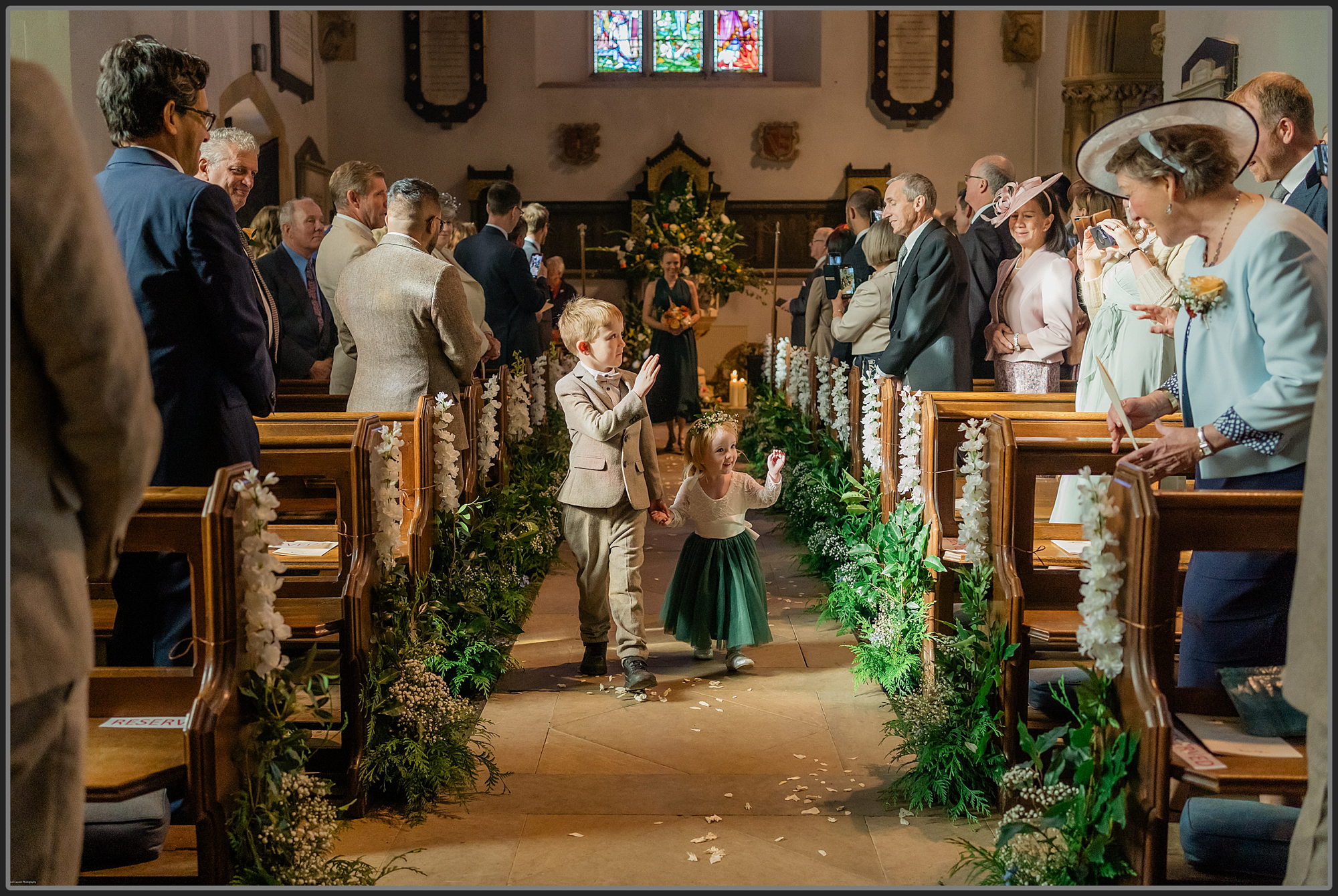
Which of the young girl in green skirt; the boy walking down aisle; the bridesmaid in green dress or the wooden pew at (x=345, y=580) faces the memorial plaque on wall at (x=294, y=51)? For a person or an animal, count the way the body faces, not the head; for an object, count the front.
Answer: the wooden pew

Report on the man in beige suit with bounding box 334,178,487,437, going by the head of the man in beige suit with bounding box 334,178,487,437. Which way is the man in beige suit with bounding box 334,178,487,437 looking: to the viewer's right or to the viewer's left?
to the viewer's right

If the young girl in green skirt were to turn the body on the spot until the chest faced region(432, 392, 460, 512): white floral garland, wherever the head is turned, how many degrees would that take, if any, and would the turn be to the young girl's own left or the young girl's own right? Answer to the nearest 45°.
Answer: approximately 90° to the young girl's own right

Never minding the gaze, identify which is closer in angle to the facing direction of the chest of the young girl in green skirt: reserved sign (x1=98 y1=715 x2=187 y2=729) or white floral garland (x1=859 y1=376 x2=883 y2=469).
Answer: the reserved sign

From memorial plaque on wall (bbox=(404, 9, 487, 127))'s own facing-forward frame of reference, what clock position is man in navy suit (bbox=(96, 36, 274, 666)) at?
The man in navy suit is roughly at 12 o'clock from the memorial plaque on wall.

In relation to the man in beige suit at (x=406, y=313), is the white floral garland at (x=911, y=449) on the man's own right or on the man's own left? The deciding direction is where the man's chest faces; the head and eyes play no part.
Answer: on the man's own right

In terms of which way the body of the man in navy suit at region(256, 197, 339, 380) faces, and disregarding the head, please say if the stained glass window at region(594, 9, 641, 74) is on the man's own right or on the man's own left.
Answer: on the man's own left

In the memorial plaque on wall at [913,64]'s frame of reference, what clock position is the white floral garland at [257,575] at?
The white floral garland is roughly at 12 o'clock from the memorial plaque on wall.

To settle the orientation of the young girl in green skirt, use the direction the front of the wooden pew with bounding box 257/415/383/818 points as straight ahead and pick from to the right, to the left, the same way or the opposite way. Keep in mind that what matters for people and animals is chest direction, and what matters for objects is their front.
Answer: the opposite way

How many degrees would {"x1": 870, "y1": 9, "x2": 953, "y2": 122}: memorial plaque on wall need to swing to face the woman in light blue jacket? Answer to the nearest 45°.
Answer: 0° — it already faces them

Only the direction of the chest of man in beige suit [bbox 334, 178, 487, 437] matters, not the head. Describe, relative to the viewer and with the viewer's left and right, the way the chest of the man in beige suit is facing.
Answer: facing away from the viewer and to the right of the viewer

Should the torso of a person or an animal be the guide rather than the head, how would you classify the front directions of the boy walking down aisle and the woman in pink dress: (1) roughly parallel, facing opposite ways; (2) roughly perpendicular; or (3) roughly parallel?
roughly perpendicular
